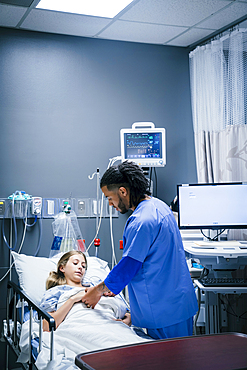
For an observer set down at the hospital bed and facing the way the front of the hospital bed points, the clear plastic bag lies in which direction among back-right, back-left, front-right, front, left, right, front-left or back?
back-left

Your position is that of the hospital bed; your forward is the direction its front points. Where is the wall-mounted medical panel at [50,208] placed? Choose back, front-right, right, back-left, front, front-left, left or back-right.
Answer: back-left

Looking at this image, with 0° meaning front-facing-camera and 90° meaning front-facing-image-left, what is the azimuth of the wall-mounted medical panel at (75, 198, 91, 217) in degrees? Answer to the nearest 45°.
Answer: approximately 0°

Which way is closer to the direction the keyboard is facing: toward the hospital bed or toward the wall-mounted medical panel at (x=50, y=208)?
the hospital bed

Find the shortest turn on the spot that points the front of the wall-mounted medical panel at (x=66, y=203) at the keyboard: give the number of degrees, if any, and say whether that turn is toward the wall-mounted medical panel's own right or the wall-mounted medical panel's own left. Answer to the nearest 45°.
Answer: approximately 45° to the wall-mounted medical panel's own left

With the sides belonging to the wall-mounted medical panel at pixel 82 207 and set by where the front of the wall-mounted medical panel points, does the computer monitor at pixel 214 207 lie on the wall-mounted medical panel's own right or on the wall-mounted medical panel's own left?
on the wall-mounted medical panel's own left

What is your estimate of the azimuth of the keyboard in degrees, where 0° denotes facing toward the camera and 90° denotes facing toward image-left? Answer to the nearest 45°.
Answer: approximately 0°

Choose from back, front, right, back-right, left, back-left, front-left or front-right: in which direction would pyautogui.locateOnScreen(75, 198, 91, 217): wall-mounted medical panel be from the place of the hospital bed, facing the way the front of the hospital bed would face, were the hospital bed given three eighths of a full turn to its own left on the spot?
front

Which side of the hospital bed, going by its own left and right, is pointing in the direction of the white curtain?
left

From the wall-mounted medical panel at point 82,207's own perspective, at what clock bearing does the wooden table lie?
The wooden table is roughly at 12 o'clock from the wall-mounted medical panel.
